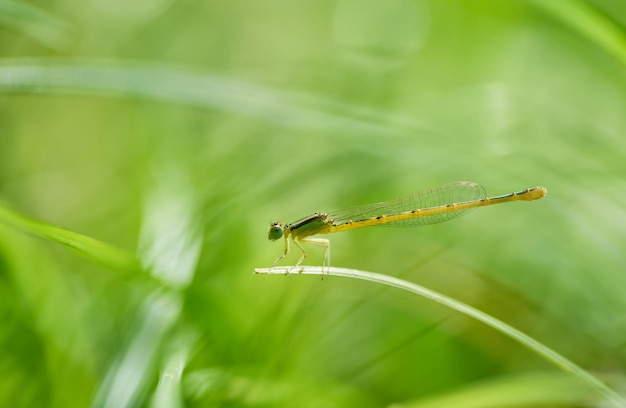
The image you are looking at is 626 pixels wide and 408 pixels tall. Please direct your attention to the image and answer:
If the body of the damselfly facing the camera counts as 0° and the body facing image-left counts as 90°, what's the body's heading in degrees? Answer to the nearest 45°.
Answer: approximately 90°

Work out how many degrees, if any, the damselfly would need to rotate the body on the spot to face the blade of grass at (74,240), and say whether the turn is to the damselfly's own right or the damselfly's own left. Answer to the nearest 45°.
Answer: approximately 45° to the damselfly's own left
